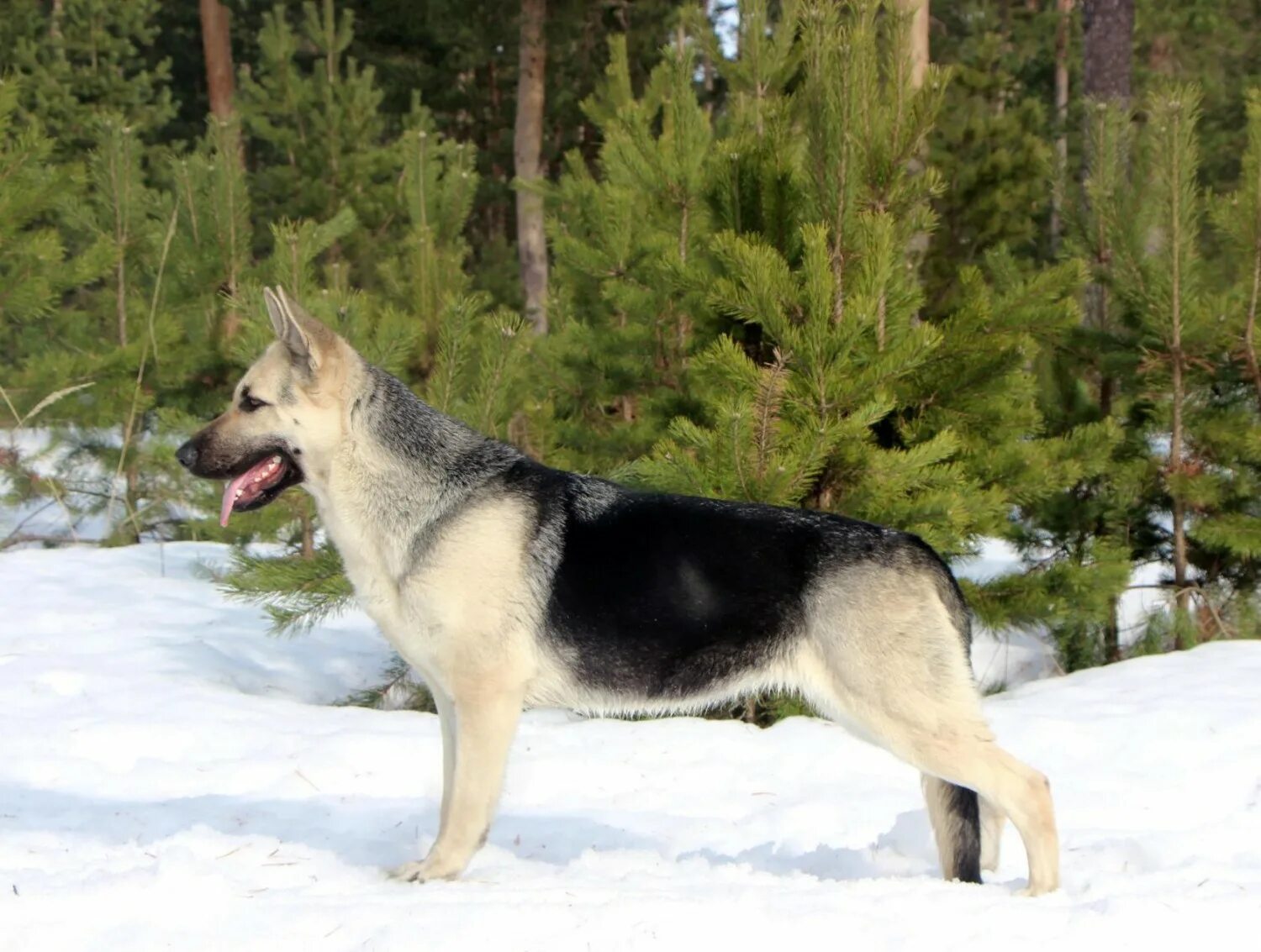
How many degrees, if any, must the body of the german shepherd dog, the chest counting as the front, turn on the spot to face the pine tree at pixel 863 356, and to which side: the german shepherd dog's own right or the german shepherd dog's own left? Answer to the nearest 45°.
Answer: approximately 135° to the german shepherd dog's own right

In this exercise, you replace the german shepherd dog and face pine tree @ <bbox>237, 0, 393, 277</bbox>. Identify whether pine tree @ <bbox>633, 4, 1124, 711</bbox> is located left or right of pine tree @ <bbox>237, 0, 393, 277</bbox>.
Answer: right

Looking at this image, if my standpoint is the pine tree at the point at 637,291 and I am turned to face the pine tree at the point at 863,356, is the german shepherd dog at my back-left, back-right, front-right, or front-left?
front-right

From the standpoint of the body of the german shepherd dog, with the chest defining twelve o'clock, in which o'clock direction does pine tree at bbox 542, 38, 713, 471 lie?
The pine tree is roughly at 3 o'clock from the german shepherd dog.

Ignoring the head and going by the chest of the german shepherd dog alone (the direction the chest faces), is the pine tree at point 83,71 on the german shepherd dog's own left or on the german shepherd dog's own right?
on the german shepherd dog's own right

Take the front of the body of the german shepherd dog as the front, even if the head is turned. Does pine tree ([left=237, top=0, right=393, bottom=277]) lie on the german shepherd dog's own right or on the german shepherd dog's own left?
on the german shepherd dog's own right

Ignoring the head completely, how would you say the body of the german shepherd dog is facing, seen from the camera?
to the viewer's left
